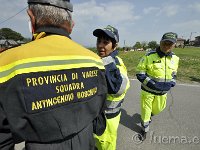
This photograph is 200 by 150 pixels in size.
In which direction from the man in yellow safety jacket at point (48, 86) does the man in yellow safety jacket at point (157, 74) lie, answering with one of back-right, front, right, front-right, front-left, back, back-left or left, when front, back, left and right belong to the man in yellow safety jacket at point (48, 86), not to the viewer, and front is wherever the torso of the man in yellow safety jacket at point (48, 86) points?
front-right

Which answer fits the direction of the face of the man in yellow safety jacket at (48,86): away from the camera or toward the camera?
away from the camera

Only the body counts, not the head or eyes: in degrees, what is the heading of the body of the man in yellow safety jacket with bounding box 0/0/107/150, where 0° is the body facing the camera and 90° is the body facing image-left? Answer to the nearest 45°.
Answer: approximately 180°
